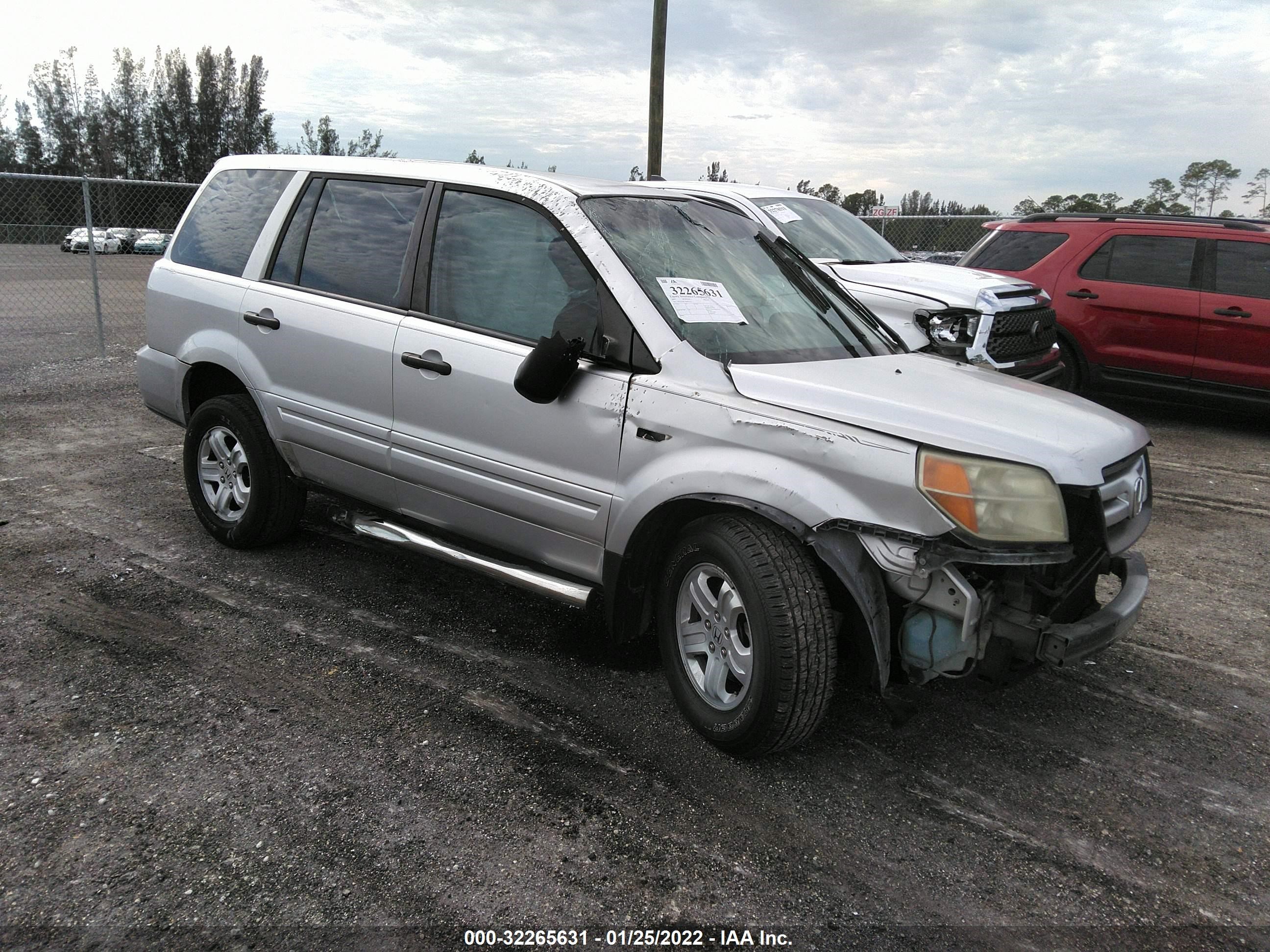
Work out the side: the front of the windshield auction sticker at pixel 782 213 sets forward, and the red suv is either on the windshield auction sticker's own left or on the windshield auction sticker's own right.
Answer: on the windshield auction sticker's own left

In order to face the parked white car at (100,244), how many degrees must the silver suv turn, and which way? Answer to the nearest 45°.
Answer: approximately 180°

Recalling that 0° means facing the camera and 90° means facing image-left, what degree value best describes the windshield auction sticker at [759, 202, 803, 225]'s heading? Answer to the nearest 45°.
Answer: approximately 315°

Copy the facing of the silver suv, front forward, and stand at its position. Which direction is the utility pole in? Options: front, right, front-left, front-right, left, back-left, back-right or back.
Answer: back-left

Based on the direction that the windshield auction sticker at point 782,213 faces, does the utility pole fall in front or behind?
behind

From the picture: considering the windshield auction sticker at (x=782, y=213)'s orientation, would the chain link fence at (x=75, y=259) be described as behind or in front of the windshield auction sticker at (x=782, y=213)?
behind

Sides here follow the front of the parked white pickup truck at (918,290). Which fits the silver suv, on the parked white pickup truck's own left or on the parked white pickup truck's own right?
on the parked white pickup truck's own right

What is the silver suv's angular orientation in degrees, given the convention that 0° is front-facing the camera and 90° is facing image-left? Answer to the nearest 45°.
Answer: approximately 315°
